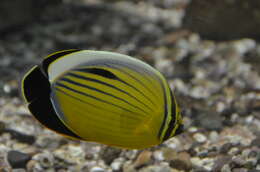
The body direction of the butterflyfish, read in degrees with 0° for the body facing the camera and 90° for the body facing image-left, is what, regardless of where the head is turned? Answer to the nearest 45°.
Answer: approximately 270°

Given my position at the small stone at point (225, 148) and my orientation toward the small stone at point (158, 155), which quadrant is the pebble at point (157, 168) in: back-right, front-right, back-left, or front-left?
front-left
